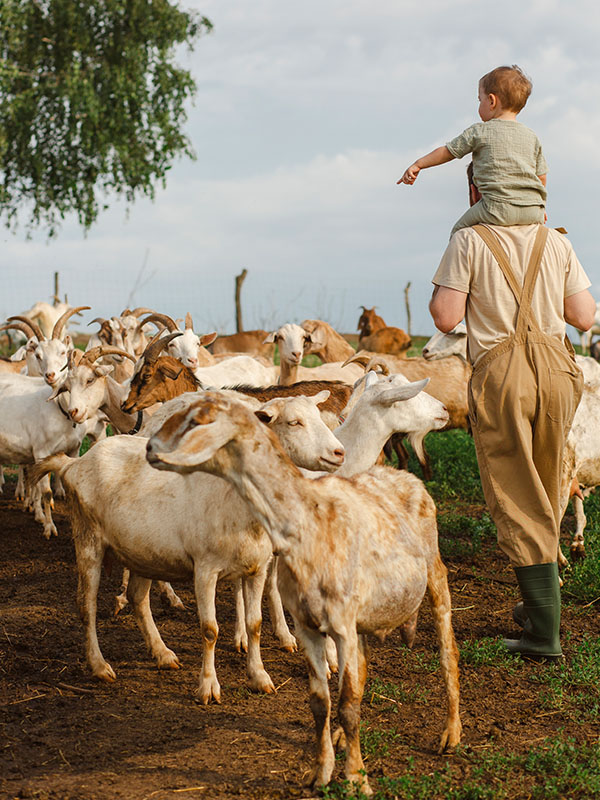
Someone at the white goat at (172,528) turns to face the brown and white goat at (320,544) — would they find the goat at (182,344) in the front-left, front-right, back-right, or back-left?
back-left

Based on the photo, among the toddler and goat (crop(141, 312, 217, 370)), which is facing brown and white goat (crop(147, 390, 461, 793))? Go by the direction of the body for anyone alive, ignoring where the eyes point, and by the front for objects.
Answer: the goat

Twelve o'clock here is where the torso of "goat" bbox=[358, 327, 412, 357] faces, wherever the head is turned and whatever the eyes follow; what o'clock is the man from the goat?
The man is roughly at 9 o'clock from the goat.

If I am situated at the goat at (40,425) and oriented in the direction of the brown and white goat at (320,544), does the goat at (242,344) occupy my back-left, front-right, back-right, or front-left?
back-left

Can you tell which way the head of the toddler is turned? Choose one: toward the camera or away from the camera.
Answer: away from the camera

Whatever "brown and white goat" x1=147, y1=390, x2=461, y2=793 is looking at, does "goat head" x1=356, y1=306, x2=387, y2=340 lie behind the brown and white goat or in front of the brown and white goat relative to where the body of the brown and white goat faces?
behind

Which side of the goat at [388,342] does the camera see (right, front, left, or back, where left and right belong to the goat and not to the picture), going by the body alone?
left

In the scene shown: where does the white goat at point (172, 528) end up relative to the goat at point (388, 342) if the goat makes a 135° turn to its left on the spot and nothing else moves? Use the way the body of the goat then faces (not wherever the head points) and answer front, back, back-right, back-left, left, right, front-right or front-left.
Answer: front-right

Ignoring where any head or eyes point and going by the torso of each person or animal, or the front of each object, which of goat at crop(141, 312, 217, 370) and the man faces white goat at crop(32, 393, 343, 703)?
the goat

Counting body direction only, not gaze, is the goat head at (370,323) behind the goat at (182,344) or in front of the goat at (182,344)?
behind
